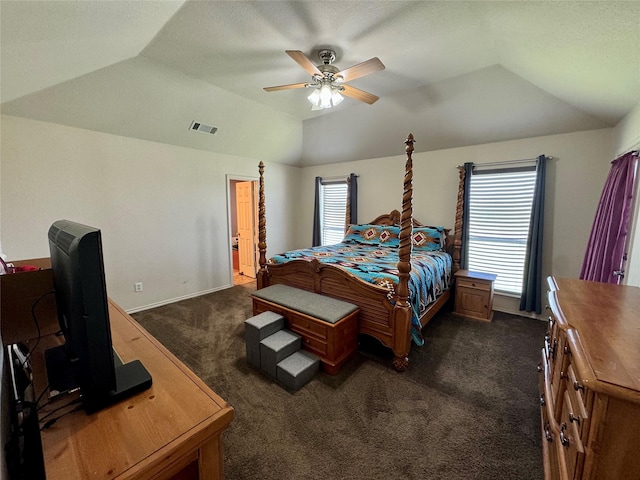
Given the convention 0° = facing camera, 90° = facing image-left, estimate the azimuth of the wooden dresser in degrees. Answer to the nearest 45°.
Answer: approximately 90°

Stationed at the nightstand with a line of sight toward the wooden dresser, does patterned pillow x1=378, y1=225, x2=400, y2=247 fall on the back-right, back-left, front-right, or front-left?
back-right

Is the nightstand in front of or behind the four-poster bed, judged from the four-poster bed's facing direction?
behind

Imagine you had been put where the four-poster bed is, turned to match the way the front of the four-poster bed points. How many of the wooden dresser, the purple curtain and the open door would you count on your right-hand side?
1

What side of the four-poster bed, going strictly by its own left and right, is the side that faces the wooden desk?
front

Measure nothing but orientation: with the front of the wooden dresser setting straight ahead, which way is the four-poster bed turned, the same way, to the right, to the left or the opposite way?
to the left

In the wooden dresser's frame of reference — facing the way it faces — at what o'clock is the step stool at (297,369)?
The step stool is roughly at 12 o'clock from the wooden dresser.

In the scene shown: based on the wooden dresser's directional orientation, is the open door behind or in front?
in front

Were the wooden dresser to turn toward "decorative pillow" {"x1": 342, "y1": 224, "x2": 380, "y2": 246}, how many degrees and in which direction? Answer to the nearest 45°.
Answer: approximately 45° to its right

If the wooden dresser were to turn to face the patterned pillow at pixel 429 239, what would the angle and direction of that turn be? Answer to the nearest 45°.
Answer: approximately 45° to its right

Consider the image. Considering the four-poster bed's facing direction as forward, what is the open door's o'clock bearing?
The open door is roughly at 3 o'clock from the four-poster bed.

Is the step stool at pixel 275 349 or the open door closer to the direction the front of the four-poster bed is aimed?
the step stool

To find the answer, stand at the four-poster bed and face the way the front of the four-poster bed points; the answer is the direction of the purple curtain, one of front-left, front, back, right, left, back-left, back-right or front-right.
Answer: back-left

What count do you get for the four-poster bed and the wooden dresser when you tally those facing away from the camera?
0
